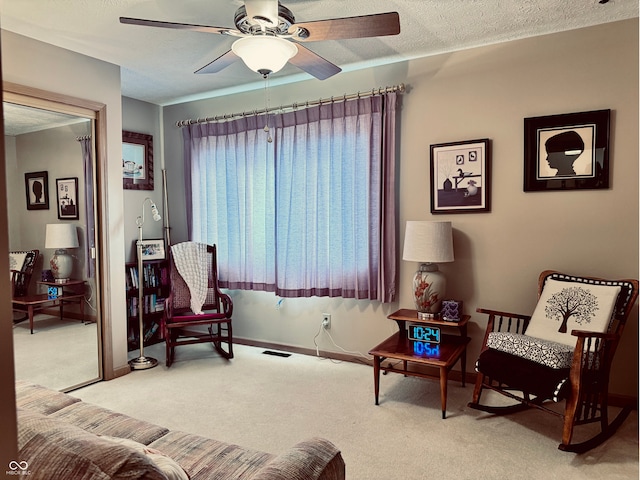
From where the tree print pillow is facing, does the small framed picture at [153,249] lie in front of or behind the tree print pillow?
in front

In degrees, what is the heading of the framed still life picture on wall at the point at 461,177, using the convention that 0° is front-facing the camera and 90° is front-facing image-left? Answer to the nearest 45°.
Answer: approximately 45°

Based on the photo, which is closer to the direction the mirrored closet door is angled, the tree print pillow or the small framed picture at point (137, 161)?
the tree print pillow

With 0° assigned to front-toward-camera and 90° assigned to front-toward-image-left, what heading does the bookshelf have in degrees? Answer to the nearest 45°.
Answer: approximately 315°

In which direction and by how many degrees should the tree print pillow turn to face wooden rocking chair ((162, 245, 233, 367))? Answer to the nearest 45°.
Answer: approximately 45° to its right

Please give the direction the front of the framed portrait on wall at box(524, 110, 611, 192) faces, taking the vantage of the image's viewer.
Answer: facing the viewer and to the left of the viewer

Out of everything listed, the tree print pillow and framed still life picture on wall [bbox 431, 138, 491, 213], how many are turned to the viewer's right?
0

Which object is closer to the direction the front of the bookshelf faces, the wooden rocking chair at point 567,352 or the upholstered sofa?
the wooden rocking chair

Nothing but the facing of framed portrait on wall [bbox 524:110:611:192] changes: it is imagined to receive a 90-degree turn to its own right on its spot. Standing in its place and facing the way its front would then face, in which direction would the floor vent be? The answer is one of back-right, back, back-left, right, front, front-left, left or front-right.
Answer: front-left

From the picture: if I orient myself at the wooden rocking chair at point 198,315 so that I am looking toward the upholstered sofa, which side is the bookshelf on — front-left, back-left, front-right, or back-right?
back-right

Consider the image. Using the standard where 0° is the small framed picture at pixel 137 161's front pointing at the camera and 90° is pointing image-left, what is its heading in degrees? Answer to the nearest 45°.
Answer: approximately 315°

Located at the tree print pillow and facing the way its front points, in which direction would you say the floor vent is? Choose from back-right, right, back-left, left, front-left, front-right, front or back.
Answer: front-right

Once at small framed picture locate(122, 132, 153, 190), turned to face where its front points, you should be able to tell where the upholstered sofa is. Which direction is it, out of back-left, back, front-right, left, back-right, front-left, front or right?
front-right

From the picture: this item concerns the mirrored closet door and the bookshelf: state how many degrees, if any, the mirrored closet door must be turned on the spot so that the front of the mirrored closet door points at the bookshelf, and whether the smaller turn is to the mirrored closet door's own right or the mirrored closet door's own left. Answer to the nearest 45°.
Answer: approximately 90° to the mirrored closet door's own left
